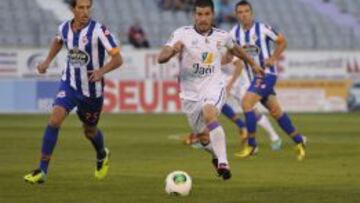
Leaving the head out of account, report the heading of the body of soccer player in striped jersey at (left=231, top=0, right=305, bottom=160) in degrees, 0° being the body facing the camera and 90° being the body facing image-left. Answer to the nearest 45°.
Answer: approximately 45°

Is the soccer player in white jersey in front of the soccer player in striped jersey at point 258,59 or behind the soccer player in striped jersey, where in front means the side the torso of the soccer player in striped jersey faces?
in front

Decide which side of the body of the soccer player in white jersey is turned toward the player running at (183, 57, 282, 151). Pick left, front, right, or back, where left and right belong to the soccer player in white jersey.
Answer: back

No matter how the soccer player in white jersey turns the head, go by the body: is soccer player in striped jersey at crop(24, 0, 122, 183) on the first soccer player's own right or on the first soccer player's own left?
on the first soccer player's own right
